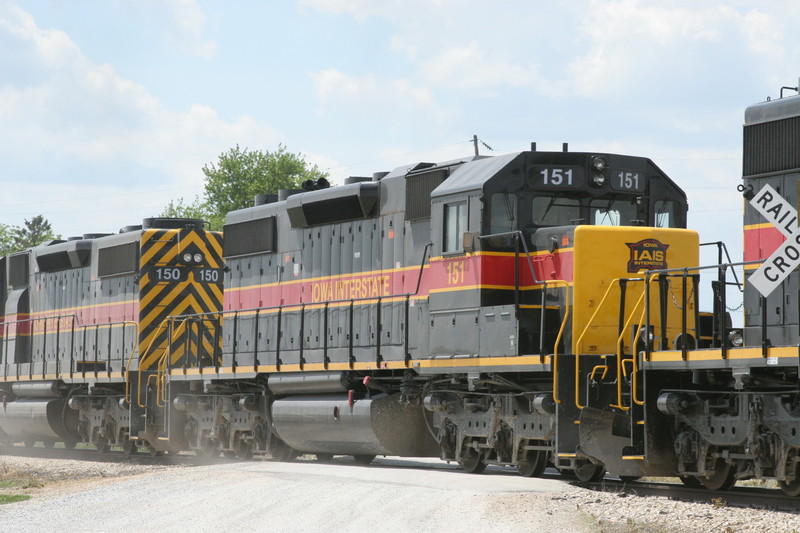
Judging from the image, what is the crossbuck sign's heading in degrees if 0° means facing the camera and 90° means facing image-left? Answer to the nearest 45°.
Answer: approximately 0°
